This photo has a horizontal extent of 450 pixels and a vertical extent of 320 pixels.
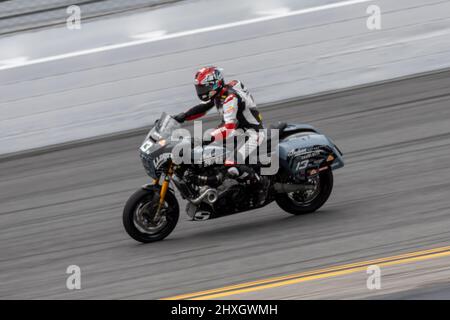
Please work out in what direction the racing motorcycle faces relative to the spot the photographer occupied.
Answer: facing to the left of the viewer
